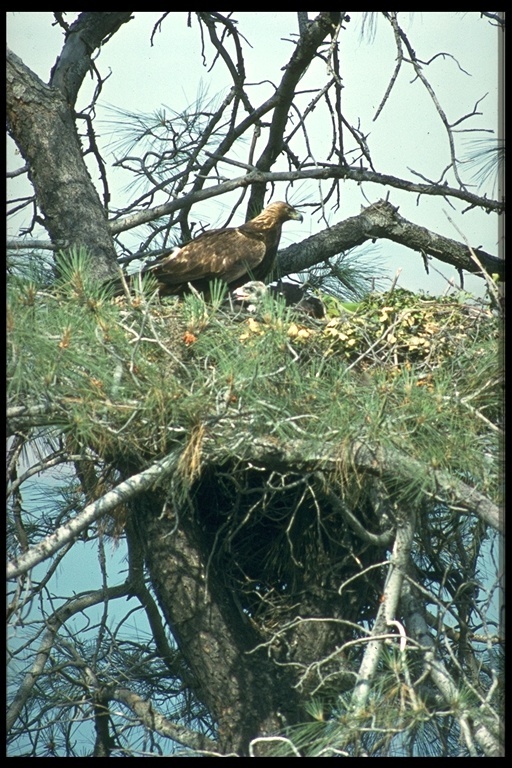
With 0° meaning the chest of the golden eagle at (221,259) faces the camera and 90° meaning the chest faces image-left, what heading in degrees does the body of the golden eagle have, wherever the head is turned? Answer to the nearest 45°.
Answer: approximately 270°
